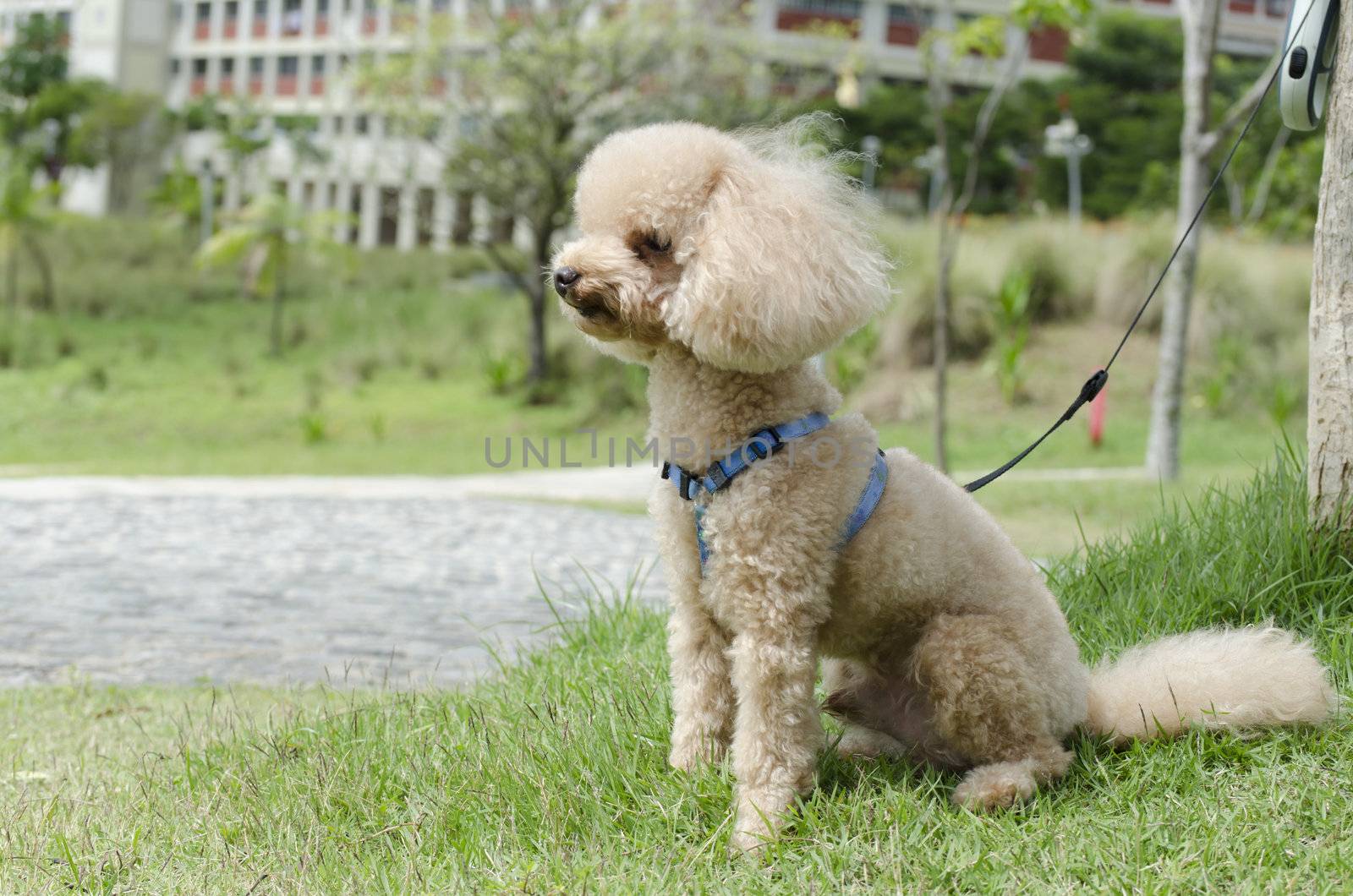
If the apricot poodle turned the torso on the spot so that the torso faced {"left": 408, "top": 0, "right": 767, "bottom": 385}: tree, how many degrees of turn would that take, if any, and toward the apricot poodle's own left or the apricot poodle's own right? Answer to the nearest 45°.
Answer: approximately 90° to the apricot poodle's own right

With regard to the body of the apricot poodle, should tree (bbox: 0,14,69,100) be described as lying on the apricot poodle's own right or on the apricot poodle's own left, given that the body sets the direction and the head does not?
on the apricot poodle's own right

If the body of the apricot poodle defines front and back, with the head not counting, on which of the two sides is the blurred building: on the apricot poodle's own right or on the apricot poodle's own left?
on the apricot poodle's own right

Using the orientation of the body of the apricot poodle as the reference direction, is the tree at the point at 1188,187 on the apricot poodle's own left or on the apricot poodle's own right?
on the apricot poodle's own right

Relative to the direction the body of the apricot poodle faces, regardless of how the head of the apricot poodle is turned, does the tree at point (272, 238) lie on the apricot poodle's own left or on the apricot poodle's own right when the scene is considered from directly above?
on the apricot poodle's own right

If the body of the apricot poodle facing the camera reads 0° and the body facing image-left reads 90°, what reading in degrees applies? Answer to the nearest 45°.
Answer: approximately 90°
